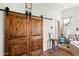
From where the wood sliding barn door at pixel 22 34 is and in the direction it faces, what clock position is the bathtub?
The bathtub is roughly at 11 o'clock from the wood sliding barn door.

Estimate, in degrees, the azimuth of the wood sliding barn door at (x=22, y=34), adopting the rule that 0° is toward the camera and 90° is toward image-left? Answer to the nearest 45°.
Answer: approximately 315°
